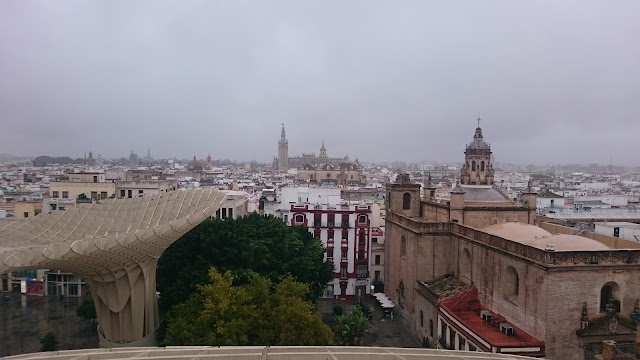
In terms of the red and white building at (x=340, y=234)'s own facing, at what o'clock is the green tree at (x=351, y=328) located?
The green tree is roughly at 12 o'clock from the red and white building.

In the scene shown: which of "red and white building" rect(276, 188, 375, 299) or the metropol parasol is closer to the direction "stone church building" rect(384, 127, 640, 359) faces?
the metropol parasol

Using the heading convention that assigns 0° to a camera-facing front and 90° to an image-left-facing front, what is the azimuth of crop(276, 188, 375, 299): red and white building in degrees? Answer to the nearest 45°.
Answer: approximately 0°
